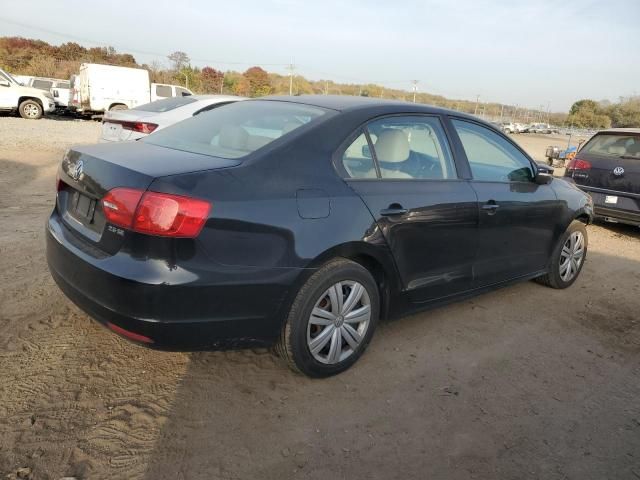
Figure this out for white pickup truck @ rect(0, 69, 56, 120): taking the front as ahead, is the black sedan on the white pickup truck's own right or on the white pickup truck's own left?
on the white pickup truck's own right

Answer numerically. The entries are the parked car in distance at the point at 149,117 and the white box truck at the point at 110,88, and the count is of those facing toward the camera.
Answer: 0

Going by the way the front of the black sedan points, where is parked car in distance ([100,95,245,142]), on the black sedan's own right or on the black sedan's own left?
on the black sedan's own left

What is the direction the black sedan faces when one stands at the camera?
facing away from the viewer and to the right of the viewer

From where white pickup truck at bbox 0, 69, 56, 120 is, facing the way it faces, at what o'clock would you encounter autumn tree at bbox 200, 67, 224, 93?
The autumn tree is roughly at 10 o'clock from the white pickup truck.

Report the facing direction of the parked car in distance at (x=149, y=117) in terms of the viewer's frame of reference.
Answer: facing away from the viewer and to the right of the viewer

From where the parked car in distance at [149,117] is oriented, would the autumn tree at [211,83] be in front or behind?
in front

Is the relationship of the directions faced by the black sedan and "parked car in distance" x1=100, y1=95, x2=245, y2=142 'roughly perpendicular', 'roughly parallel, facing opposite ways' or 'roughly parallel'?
roughly parallel

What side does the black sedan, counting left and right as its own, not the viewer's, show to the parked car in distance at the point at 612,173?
front

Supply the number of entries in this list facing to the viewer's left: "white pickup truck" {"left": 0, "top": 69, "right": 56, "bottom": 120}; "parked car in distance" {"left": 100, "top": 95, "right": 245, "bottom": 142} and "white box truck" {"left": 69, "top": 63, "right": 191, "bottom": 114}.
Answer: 0

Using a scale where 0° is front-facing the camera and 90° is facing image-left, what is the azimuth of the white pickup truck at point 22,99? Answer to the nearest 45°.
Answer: approximately 270°

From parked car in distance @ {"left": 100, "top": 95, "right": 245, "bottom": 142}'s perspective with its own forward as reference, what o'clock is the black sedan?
The black sedan is roughly at 4 o'clock from the parked car in distance.

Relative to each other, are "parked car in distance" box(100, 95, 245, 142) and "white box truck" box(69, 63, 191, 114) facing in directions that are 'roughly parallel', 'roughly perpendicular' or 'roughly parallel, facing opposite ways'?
roughly parallel

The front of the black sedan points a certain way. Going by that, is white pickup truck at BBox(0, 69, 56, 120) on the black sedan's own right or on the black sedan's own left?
on the black sedan's own left

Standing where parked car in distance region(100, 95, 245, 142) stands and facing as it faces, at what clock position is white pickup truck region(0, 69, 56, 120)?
The white pickup truck is roughly at 10 o'clock from the parked car in distance.
